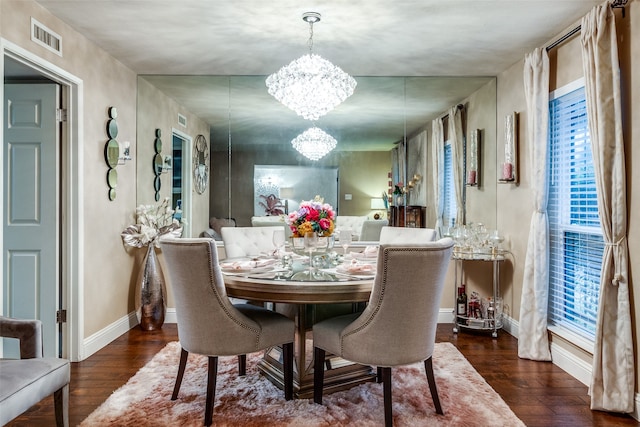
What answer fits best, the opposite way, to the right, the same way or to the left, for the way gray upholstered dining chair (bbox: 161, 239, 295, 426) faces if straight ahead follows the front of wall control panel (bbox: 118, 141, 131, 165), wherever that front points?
to the left

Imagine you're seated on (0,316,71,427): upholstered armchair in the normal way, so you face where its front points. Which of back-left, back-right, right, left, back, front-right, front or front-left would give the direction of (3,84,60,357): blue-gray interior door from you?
back-left

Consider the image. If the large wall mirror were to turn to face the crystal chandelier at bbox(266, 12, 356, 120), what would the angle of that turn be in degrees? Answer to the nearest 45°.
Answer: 0° — it already faces it

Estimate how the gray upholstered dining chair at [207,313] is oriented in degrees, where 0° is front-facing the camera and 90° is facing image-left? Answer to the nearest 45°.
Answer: approximately 225°

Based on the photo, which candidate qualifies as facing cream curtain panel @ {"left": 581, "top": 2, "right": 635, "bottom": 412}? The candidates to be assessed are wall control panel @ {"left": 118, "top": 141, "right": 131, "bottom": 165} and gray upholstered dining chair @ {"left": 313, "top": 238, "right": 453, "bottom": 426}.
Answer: the wall control panel

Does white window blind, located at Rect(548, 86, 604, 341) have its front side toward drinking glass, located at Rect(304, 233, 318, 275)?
yes

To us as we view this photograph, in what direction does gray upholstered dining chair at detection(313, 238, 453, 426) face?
facing away from the viewer and to the left of the viewer

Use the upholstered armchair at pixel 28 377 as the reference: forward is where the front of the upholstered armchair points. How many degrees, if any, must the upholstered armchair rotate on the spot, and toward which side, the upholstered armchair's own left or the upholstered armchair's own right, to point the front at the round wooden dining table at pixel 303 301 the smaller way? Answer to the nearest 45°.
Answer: approximately 45° to the upholstered armchair's own left
